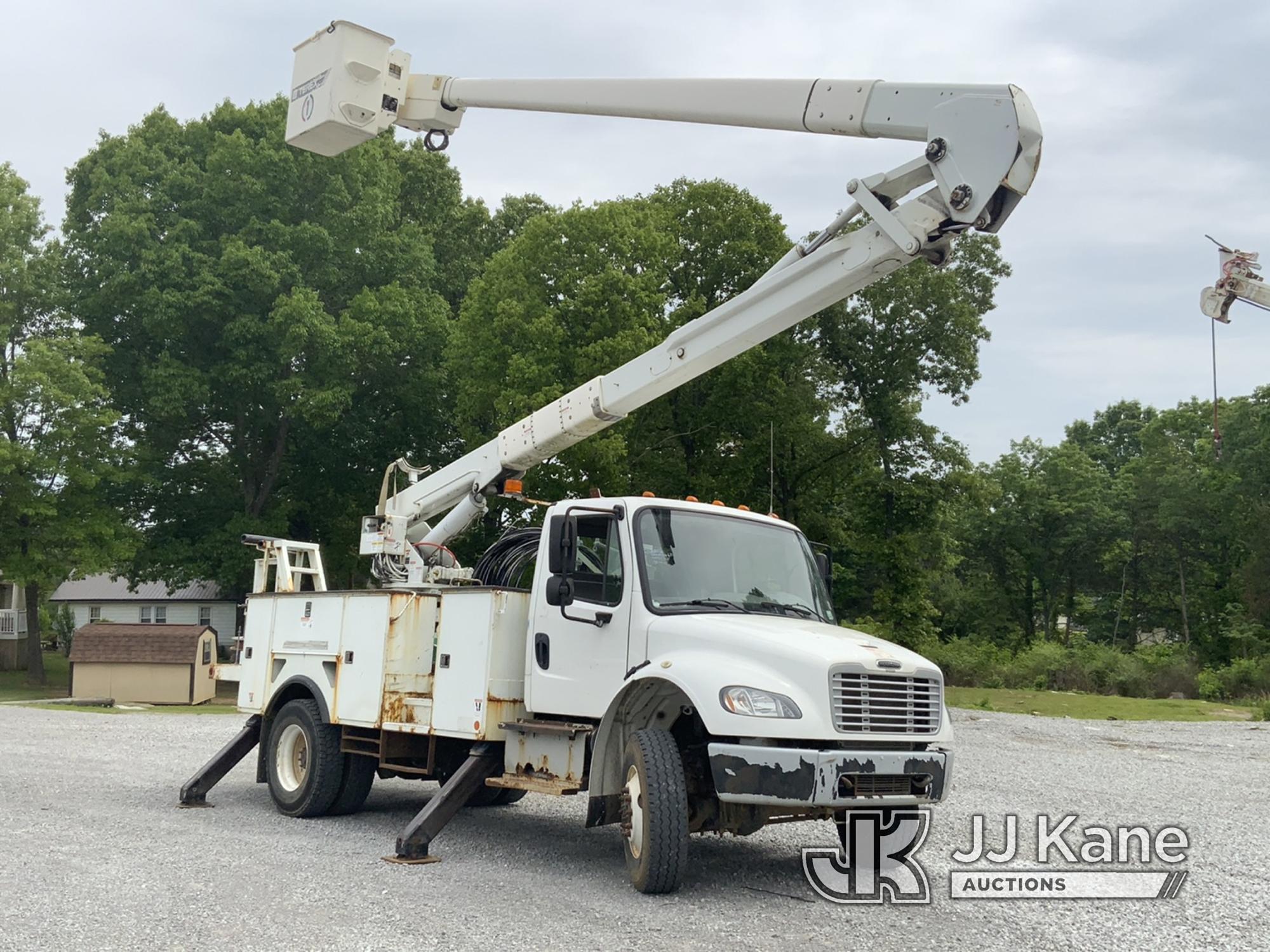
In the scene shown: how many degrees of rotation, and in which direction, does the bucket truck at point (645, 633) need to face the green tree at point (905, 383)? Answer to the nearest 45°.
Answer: approximately 135° to its left

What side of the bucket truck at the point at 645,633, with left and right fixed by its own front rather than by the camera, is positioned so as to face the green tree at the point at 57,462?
back

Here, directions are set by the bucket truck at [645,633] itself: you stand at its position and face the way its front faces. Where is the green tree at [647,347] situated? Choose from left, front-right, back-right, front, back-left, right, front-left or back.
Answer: back-left

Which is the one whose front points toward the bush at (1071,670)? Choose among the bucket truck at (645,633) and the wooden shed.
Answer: the wooden shed

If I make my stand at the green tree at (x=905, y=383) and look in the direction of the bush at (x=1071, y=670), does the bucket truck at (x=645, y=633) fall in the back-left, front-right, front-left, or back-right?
back-right
